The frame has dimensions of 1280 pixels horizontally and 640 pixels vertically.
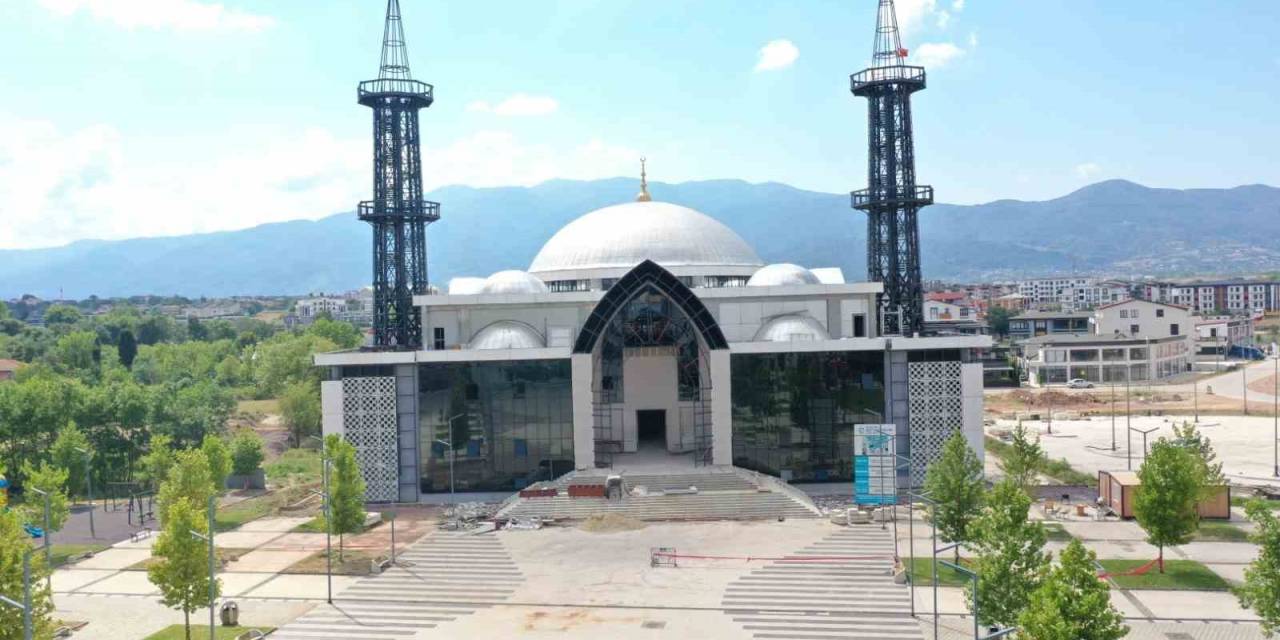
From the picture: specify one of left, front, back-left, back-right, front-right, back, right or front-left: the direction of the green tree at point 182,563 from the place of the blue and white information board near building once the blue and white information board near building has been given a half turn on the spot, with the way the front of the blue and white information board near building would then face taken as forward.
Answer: back-left

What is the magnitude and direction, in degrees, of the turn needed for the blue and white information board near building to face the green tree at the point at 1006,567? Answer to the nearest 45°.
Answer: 0° — it already faces it

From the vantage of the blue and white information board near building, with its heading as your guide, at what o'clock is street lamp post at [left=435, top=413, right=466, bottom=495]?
The street lamp post is roughly at 3 o'clock from the blue and white information board near building.

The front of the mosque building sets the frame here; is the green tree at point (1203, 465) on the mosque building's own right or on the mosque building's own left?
on the mosque building's own left

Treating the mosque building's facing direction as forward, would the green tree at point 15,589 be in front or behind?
in front

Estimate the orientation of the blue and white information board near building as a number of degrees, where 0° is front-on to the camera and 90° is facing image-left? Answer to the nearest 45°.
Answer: approximately 0°

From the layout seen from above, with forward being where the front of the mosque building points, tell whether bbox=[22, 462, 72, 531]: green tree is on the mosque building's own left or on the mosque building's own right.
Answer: on the mosque building's own right

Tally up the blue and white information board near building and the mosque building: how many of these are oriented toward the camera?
2

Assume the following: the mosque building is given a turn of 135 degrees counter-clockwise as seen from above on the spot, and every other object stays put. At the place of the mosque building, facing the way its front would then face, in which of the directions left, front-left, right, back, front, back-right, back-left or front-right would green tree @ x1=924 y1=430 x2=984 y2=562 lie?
right

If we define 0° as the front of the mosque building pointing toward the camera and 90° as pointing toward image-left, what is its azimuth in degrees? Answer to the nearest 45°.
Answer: approximately 0°

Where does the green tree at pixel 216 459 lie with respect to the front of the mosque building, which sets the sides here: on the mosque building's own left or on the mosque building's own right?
on the mosque building's own right

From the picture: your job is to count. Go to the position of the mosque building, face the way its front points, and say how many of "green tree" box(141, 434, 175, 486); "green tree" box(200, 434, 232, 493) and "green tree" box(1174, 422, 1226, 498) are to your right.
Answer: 2
